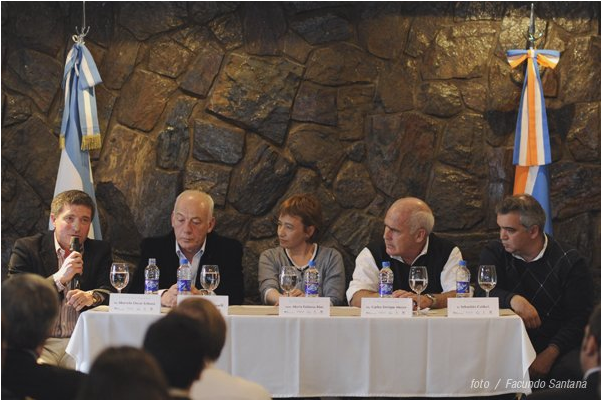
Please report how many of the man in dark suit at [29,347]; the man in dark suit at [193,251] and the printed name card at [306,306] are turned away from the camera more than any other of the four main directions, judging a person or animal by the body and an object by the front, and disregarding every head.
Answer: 1

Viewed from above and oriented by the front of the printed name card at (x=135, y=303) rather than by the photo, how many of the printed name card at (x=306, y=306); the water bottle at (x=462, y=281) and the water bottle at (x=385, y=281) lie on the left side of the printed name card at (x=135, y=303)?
3

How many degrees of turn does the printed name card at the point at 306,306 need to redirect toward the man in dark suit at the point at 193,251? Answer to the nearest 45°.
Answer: approximately 135° to its right

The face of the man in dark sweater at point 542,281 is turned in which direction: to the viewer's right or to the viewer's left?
to the viewer's left

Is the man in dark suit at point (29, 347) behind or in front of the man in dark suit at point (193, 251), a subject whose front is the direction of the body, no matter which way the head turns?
in front

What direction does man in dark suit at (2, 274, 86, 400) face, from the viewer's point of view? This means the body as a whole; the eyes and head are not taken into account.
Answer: away from the camera

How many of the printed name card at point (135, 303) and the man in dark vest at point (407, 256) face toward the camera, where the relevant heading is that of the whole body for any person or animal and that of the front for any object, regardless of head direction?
2

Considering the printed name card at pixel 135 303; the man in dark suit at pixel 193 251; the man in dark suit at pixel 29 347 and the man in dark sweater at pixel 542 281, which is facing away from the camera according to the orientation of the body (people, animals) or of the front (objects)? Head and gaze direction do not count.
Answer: the man in dark suit at pixel 29 347

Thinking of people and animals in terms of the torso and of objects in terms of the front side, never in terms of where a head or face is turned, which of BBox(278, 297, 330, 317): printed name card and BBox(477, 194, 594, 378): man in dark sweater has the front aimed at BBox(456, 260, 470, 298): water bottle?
the man in dark sweater

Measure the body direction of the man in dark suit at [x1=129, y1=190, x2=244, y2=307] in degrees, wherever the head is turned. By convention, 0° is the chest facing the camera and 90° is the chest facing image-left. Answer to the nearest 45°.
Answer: approximately 0°
